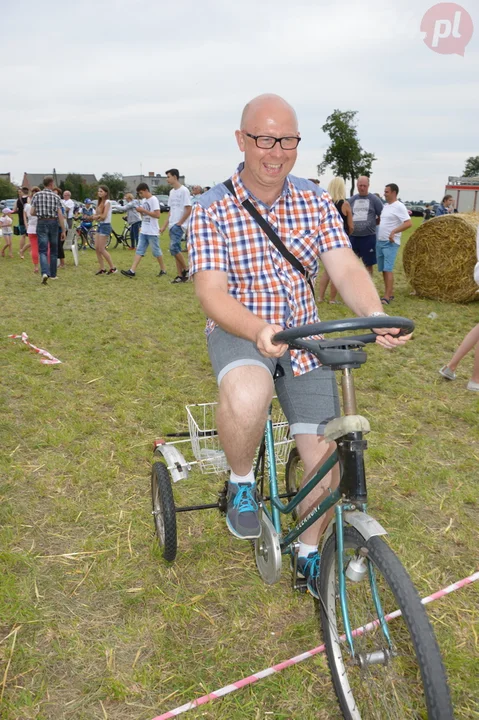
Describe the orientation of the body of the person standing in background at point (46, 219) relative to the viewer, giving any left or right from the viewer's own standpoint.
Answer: facing away from the viewer

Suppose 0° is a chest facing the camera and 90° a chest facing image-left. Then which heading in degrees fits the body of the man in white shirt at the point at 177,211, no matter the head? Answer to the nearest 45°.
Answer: approximately 45°

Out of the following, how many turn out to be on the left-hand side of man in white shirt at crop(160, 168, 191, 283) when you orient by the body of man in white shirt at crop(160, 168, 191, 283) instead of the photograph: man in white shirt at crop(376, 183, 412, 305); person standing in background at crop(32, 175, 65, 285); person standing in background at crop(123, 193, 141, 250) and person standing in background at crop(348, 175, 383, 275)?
2

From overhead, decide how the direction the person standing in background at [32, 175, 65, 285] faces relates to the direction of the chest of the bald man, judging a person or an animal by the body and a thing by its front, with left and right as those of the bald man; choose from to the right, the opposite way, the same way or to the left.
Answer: the opposite way

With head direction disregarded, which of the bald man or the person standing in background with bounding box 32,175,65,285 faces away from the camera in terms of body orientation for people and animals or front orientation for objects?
the person standing in background

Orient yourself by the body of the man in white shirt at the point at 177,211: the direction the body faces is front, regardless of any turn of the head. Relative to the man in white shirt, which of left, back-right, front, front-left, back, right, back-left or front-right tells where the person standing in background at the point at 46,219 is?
front-right

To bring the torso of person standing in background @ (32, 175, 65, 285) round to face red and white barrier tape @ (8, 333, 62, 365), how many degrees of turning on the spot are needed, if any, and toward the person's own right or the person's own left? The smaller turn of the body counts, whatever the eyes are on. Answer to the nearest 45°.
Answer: approximately 180°

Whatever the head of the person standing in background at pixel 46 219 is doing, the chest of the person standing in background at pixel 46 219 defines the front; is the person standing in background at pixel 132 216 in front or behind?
in front

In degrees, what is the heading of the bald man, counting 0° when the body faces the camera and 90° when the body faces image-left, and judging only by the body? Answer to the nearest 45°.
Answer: approximately 315°

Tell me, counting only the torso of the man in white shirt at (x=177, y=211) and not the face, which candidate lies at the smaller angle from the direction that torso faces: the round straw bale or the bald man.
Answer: the bald man

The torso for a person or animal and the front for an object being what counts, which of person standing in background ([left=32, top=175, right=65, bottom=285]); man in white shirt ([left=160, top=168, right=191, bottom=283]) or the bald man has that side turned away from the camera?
the person standing in background

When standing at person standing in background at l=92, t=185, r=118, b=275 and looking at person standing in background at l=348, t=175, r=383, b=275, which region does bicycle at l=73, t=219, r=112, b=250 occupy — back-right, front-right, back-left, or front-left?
back-left
